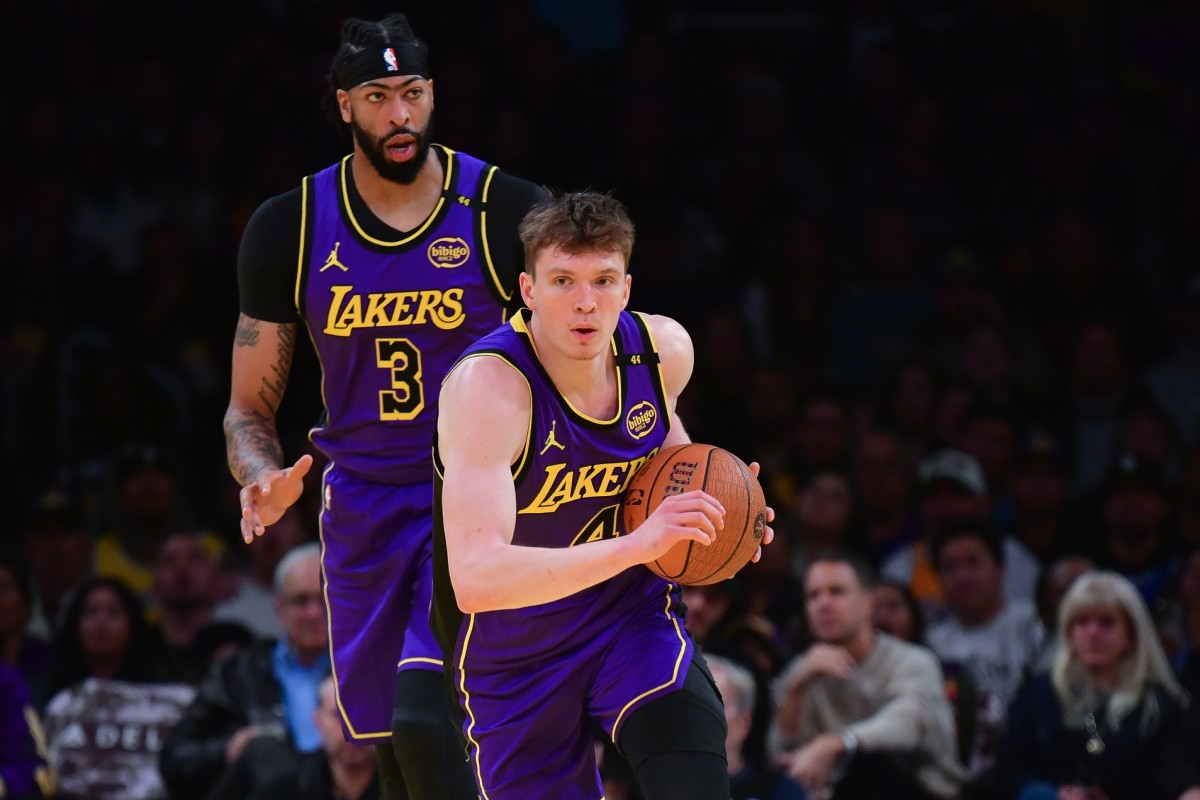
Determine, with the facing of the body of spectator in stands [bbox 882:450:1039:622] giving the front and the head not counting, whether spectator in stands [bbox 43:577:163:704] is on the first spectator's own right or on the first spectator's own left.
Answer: on the first spectator's own right

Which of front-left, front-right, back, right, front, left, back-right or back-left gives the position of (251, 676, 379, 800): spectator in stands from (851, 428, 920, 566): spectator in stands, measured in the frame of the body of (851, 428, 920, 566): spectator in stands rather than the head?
front-right

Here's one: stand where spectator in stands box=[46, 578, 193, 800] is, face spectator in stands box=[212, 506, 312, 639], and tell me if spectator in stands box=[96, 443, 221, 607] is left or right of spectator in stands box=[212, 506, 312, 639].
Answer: left

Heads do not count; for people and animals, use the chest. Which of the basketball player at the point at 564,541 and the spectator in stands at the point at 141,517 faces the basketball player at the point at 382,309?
the spectator in stands
